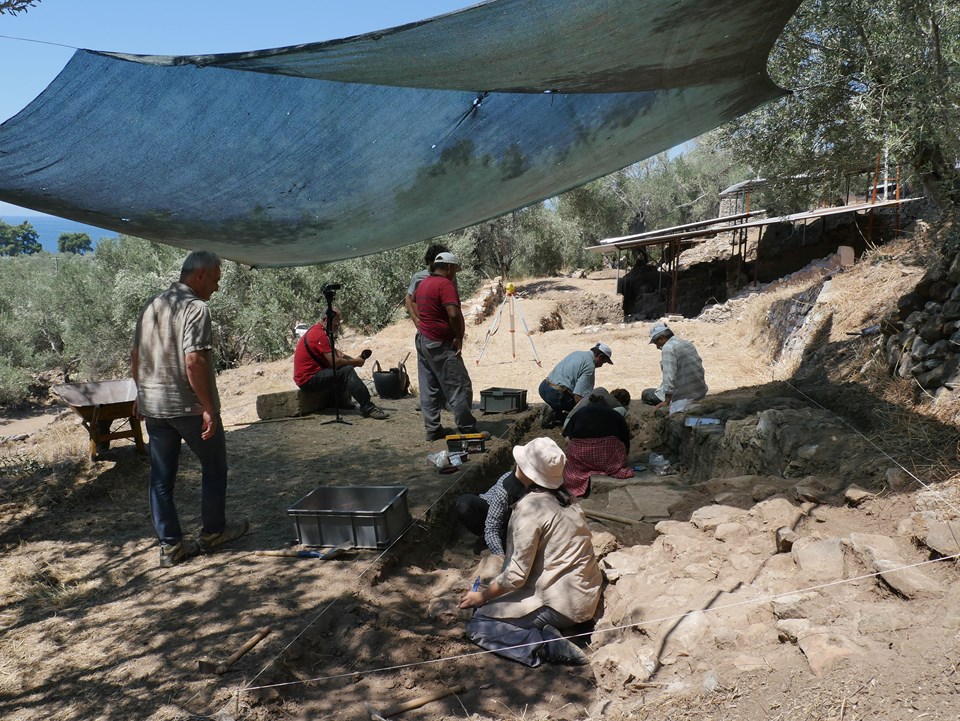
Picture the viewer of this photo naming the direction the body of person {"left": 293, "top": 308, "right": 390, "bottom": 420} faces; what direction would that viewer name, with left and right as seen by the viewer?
facing to the right of the viewer

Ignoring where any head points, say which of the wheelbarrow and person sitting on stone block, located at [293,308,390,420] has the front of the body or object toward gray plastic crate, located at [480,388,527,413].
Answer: the person sitting on stone block

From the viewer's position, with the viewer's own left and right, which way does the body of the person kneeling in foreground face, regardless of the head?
facing away from the viewer and to the left of the viewer

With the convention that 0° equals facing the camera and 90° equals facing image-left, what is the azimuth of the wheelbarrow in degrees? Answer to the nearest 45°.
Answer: approximately 135°

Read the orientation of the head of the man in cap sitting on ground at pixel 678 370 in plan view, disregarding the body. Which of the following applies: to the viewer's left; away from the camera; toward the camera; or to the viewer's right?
to the viewer's left

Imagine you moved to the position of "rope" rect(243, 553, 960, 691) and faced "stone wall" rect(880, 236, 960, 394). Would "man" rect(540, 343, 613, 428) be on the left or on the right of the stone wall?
left

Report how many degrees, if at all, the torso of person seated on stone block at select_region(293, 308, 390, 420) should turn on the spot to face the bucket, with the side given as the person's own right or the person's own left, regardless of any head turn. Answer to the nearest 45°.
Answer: approximately 45° to the person's own left

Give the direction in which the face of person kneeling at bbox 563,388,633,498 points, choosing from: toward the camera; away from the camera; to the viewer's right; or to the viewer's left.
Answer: away from the camera

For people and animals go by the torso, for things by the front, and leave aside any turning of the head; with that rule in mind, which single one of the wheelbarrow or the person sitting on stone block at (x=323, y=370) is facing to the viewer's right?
the person sitting on stone block
